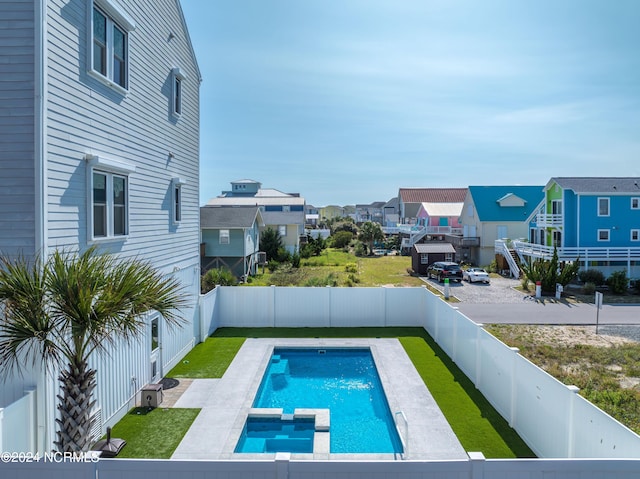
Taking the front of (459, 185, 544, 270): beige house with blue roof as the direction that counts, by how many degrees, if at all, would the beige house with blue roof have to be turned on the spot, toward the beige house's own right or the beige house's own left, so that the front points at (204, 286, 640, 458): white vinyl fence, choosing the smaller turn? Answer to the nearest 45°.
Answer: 0° — it already faces it

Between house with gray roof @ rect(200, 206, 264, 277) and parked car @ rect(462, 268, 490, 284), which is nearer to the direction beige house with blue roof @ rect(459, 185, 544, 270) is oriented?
the parked car

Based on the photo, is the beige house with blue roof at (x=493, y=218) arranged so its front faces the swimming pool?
yes

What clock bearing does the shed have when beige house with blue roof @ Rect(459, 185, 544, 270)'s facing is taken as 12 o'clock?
The shed is roughly at 1 o'clock from the beige house with blue roof.

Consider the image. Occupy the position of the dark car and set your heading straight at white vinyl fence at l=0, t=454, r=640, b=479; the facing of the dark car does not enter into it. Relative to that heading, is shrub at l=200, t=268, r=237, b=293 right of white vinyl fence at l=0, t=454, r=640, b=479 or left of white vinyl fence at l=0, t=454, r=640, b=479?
right

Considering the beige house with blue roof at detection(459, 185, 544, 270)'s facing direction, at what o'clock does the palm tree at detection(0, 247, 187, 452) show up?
The palm tree is roughly at 12 o'clock from the beige house with blue roof.

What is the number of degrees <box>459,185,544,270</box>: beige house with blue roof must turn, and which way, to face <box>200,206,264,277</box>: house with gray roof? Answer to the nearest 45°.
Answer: approximately 45° to its right

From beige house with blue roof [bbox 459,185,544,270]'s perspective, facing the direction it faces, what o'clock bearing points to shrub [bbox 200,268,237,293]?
The shrub is roughly at 1 o'clock from the beige house with blue roof.

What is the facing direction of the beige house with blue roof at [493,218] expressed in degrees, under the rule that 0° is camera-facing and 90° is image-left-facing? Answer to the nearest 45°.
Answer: approximately 0°

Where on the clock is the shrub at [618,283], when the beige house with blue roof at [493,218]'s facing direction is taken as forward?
The shrub is roughly at 11 o'clock from the beige house with blue roof.

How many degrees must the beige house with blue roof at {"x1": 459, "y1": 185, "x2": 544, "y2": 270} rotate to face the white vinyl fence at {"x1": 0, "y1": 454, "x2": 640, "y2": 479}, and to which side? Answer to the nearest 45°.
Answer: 0° — it already faces it

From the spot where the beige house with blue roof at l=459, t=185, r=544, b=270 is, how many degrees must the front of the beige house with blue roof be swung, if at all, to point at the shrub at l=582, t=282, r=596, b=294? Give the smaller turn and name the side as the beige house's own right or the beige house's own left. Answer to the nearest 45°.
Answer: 0° — it already faces it
